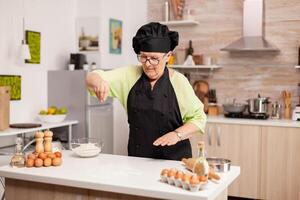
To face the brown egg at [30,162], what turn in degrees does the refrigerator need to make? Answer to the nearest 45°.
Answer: approximately 45° to its right

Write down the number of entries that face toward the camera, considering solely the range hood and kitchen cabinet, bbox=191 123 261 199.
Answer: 2

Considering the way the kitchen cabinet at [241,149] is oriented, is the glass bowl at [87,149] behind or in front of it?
in front

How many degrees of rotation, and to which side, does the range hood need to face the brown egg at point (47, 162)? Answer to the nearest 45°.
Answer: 0° — it already faces it

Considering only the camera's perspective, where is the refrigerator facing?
facing the viewer and to the right of the viewer

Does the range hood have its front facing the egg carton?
yes

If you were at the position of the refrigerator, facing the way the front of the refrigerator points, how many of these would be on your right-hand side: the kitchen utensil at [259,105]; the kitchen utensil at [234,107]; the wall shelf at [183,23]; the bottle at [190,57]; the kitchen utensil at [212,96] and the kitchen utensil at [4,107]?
1

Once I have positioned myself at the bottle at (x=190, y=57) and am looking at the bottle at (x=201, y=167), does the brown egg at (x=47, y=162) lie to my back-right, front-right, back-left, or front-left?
front-right

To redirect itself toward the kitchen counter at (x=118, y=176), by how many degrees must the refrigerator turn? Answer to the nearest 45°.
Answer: approximately 45° to its right

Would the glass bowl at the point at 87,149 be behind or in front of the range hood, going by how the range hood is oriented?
in front

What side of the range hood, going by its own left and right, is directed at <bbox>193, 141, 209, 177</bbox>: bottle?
front

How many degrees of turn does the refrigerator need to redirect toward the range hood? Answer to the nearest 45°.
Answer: approximately 45° to its left

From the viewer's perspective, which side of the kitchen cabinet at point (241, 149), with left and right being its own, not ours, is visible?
front

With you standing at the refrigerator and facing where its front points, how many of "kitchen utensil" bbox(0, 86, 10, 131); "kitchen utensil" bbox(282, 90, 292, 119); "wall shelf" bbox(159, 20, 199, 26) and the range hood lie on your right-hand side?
1

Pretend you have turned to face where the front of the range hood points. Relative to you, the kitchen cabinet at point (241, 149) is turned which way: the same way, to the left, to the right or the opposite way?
the same way

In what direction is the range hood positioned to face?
toward the camera
